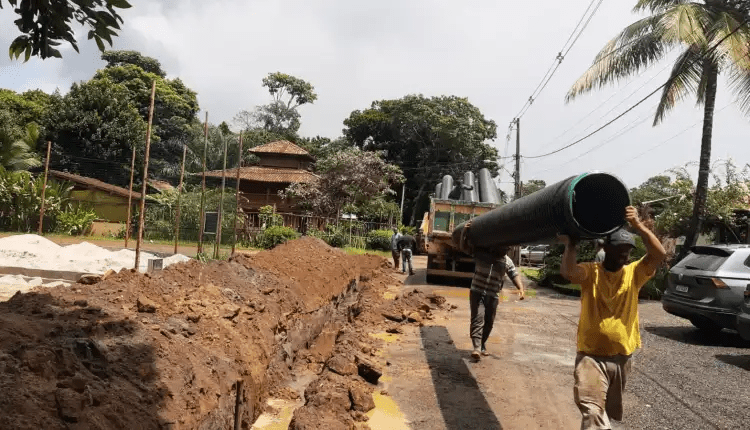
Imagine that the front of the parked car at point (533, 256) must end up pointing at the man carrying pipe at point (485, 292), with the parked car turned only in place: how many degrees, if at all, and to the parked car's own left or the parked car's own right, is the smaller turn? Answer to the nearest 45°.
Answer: approximately 45° to the parked car's own left

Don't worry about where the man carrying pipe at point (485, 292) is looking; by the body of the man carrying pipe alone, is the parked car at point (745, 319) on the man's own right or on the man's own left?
on the man's own left

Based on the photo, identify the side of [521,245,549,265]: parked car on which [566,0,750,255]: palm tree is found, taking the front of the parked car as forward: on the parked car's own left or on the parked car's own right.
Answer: on the parked car's own left

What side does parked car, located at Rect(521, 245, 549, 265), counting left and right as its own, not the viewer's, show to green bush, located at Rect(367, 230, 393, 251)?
front

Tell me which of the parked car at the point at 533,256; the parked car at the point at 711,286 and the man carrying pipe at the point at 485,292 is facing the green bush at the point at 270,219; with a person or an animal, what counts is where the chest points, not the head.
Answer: the parked car at the point at 533,256

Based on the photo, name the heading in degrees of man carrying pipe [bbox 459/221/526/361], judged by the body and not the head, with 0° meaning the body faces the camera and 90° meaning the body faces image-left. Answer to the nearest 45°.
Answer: approximately 0°
